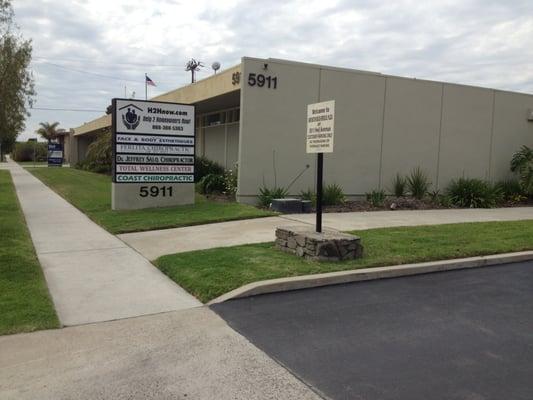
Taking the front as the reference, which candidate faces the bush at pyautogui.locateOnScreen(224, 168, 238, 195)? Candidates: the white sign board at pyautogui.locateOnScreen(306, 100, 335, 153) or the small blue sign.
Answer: the small blue sign

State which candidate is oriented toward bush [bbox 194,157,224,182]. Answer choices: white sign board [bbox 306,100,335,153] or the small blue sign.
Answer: the small blue sign

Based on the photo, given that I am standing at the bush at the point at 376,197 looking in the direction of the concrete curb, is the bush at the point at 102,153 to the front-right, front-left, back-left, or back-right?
back-right

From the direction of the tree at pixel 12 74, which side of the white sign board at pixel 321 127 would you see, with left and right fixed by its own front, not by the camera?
right

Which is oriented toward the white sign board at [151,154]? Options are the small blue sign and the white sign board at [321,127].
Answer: the small blue sign

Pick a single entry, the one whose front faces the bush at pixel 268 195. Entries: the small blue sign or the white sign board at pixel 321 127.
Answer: the small blue sign

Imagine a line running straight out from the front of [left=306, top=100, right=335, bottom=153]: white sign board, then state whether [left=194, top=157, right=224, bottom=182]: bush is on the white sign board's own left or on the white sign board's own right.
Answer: on the white sign board's own right

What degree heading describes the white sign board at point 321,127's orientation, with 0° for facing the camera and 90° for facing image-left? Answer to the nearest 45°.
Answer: approximately 45°

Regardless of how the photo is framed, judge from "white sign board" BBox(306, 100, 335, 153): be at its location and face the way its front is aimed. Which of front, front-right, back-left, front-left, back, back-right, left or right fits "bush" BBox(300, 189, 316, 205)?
back-right

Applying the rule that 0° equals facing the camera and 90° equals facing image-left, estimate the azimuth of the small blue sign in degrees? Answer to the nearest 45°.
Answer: approximately 0°
